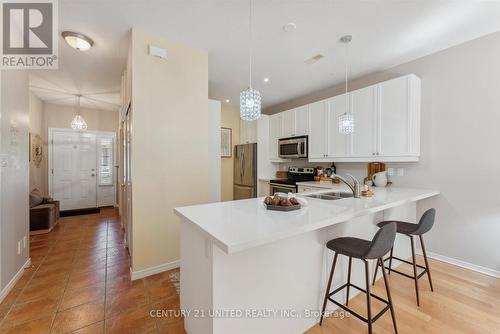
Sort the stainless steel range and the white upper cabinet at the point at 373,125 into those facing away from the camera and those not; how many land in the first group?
0

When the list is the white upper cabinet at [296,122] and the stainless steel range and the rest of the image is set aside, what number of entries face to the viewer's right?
0

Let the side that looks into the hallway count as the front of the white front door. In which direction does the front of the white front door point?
toward the camera

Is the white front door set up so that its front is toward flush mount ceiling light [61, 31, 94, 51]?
yes

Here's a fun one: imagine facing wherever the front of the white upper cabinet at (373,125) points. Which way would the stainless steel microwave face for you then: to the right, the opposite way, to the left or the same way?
the same way

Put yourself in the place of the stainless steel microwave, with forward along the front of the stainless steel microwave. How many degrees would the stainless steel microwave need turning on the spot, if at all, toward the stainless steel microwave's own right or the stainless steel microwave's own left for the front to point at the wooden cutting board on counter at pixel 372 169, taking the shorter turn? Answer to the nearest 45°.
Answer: approximately 90° to the stainless steel microwave's own left

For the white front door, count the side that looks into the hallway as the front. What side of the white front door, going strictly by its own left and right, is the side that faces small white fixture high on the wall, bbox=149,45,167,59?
front

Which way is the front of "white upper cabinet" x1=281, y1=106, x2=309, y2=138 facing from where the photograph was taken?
facing the viewer and to the left of the viewer

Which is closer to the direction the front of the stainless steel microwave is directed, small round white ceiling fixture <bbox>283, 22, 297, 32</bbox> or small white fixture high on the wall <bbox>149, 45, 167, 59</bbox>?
the small white fixture high on the wall

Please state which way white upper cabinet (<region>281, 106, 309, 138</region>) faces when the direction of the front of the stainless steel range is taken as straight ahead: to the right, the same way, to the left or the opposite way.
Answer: the same way

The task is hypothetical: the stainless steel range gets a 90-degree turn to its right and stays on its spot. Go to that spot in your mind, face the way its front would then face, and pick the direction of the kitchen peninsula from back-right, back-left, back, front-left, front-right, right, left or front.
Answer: back-left

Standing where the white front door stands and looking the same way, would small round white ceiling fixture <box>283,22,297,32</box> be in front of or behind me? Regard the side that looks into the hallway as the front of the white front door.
in front

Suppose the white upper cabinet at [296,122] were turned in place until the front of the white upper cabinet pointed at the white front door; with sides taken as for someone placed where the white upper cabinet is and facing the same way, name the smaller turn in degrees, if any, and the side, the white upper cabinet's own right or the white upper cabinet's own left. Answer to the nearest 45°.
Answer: approximately 45° to the white upper cabinet's own right
